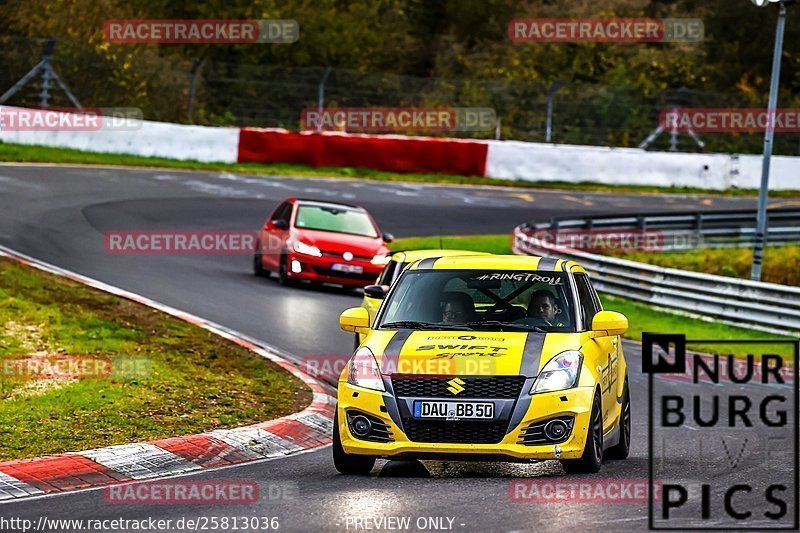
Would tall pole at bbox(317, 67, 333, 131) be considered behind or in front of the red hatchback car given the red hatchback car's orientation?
behind

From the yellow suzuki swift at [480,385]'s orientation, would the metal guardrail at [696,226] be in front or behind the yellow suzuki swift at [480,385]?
behind

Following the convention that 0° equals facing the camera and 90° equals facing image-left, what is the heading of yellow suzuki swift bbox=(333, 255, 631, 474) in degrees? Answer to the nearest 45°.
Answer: approximately 0°

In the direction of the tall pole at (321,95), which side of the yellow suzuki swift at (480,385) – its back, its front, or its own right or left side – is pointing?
back

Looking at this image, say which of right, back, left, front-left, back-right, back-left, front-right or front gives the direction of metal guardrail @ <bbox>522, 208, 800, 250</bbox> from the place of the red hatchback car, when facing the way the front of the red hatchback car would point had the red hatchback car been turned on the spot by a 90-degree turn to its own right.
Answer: back

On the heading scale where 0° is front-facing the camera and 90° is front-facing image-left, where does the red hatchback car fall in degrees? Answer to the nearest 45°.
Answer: approximately 315°

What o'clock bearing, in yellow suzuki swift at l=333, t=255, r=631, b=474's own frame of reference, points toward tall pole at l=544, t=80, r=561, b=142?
The tall pole is roughly at 6 o'clock from the yellow suzuki swift.

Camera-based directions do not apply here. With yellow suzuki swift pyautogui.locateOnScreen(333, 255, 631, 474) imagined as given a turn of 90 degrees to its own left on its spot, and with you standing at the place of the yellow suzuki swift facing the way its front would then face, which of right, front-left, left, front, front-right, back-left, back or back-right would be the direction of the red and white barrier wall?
left

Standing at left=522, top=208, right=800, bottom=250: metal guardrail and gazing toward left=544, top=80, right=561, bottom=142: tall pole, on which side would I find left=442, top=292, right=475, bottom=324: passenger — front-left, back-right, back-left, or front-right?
back-left

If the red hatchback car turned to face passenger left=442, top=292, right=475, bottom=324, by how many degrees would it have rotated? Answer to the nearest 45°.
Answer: approximately 45° to its right

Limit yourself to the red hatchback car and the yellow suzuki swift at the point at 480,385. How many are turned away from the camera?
0
